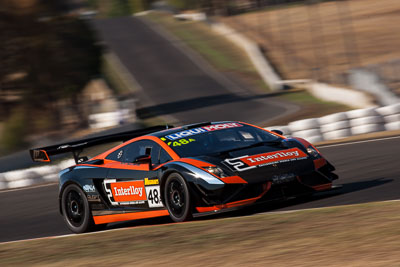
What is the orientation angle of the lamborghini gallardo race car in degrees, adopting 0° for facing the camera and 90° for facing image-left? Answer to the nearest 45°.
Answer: approximately 315°
